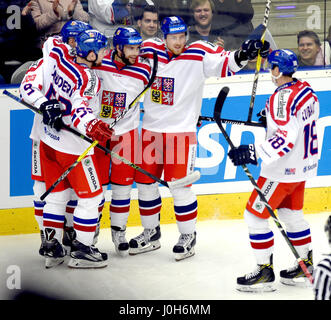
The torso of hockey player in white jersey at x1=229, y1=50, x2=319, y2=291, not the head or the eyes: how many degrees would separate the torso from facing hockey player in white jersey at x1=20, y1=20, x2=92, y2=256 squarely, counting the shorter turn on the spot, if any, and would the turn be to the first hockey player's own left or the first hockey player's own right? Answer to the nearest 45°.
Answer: approximately 45° to the first hockey player's own left

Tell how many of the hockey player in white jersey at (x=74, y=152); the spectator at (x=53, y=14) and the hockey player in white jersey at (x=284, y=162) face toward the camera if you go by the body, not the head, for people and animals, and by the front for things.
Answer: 1

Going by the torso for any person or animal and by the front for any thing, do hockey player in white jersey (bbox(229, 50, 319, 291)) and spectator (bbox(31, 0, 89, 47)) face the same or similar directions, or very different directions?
very different directions

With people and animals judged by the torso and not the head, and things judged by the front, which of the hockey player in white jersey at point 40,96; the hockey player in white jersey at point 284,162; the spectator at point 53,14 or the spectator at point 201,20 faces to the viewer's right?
the hockey player in white jersey at point 40,96

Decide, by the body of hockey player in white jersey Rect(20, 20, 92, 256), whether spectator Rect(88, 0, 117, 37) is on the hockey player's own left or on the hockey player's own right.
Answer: on the hockey player's own left

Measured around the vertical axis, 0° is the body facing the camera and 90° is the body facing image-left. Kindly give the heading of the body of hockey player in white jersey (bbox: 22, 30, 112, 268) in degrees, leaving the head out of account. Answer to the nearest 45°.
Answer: approximately 225°

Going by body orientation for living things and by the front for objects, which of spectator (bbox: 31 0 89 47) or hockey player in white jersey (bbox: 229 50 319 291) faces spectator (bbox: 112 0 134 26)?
the hockey player in white jersey

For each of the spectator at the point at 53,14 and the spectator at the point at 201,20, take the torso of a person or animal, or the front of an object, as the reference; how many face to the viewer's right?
0

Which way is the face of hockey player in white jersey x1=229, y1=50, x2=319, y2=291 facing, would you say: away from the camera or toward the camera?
away from the camera

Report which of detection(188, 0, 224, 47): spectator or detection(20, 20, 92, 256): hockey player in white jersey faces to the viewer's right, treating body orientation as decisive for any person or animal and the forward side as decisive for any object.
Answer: the hockey player in white jersey

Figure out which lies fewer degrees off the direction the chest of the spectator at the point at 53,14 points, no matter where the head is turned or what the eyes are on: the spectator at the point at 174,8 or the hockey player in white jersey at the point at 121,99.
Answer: the hockey player in white jersey

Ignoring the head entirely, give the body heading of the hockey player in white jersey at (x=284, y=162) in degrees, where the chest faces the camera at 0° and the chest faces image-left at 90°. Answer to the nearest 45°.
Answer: approximately 135°

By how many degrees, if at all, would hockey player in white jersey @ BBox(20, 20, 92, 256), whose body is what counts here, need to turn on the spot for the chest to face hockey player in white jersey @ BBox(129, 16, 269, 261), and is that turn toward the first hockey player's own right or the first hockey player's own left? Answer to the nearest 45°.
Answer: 0° — they already face them

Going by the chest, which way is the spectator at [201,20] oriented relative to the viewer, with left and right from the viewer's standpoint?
facing the viewer

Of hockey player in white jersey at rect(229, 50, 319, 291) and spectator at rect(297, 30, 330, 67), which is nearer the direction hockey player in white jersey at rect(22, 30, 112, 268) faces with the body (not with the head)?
the spectator

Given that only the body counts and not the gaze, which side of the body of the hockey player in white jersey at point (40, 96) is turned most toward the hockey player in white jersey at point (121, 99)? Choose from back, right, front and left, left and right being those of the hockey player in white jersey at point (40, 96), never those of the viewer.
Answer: front

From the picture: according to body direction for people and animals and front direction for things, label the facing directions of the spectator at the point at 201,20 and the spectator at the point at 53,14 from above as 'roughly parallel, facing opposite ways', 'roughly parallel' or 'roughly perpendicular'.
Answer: roughly parallel
